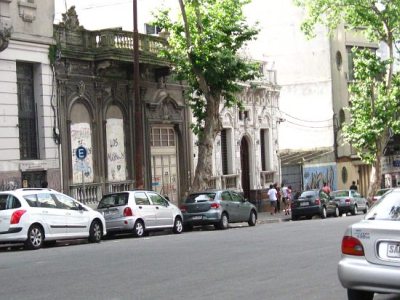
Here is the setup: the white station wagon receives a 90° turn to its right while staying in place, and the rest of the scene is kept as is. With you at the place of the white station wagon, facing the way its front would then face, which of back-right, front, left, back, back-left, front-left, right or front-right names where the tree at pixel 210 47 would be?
left

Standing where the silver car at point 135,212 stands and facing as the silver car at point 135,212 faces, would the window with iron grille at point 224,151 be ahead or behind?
ahead

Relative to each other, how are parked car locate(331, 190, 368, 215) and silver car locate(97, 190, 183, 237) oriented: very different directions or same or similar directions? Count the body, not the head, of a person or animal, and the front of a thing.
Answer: same or similar directions

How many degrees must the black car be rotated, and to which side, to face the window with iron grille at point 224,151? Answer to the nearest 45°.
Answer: approximately 90° to its left

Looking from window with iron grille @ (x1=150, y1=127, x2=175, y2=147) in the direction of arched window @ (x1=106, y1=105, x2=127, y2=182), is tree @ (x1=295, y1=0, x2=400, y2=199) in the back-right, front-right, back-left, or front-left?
back-left

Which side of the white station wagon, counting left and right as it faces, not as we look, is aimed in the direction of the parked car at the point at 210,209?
front

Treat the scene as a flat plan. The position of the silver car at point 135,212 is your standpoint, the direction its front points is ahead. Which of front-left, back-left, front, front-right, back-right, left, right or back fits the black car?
front

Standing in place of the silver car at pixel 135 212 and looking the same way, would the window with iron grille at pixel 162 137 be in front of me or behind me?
in front

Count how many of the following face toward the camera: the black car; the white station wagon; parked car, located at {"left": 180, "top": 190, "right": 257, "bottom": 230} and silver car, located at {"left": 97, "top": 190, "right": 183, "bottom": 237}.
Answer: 0

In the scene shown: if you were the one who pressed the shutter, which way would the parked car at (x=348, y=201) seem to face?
facing away from the viewer and to the right of the viewer

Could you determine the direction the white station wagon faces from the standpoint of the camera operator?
facing away from the viewer and to the right of the viewer

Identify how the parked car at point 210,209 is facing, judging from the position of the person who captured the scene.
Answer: facing away from the viewer and to the right of the viewer

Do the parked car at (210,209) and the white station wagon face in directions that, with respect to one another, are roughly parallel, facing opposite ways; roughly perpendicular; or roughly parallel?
roughly parallel

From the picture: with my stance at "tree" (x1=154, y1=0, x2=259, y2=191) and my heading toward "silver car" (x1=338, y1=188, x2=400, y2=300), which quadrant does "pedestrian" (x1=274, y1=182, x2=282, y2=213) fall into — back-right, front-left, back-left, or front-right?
back-left

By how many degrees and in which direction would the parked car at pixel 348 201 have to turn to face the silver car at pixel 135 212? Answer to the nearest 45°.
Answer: approximately 135° to its right
